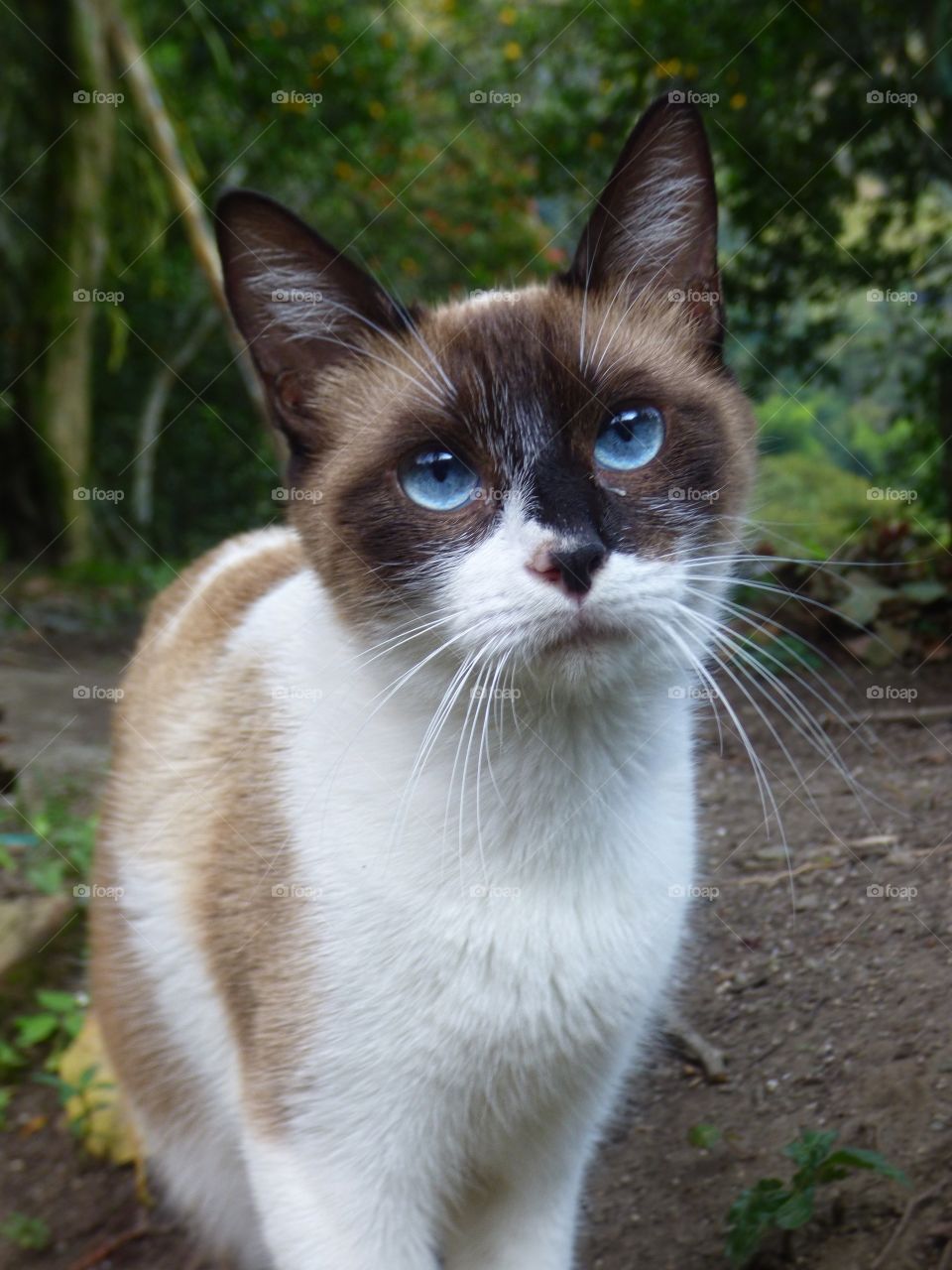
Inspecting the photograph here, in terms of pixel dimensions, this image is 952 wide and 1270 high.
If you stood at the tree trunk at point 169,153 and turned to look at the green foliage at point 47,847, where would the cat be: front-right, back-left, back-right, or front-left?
front-left

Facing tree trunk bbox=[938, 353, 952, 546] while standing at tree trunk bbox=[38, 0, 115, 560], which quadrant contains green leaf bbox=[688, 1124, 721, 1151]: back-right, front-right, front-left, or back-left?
front-right

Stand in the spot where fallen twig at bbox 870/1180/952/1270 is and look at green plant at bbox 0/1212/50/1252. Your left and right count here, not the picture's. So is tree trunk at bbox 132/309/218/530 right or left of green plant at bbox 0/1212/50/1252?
right

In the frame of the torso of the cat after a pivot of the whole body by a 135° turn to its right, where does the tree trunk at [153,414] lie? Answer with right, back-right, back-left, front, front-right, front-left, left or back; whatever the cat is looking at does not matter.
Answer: right

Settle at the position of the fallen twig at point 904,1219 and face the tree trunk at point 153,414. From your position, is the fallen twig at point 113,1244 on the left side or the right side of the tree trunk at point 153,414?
left

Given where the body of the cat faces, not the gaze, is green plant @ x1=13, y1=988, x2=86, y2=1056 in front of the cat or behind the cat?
behind

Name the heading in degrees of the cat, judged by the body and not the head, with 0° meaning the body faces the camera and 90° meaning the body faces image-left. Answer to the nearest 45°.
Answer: approximately 315°

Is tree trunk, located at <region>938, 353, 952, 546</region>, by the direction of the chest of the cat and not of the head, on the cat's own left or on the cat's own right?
on the cat's own left

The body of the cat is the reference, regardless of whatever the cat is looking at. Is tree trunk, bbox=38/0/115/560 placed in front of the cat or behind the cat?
behind
